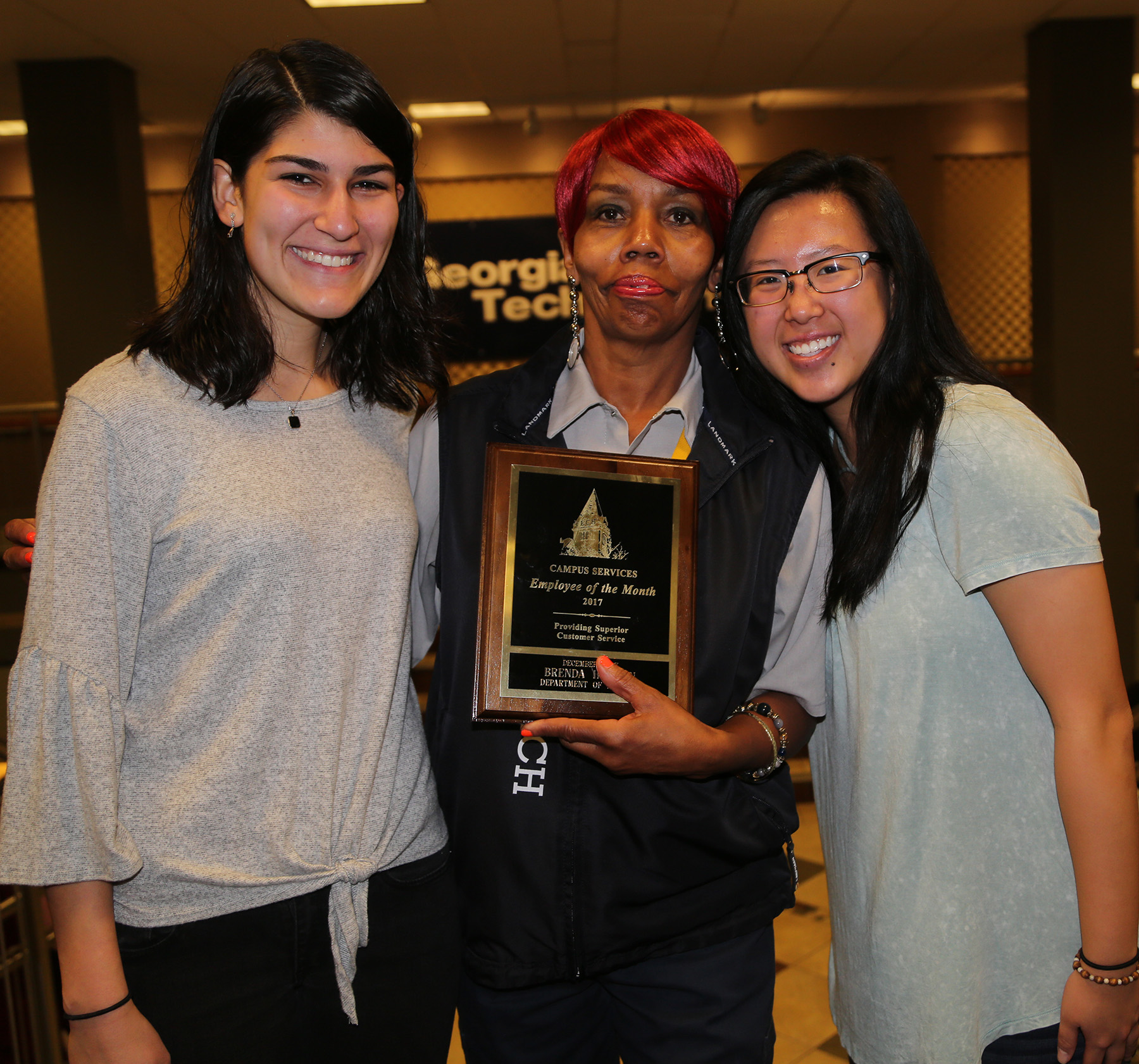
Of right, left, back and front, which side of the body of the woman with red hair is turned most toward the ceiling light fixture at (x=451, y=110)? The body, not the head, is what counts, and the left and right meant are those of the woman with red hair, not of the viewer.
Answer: back

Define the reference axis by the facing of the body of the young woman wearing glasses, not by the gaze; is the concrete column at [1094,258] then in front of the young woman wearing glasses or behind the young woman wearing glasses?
behind

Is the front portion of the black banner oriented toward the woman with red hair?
yes

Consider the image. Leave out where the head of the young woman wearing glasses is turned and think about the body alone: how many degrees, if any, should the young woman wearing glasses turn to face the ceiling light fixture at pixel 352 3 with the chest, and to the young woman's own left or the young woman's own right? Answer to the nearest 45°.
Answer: approximately 90° to the young woman's own right

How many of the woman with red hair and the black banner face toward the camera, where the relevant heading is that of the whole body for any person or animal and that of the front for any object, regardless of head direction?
2

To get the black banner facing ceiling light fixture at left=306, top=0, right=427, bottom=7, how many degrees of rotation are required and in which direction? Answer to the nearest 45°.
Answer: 0° — it already faces it

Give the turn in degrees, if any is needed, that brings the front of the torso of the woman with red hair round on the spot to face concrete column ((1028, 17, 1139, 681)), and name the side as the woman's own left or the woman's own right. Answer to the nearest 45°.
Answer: approximately 135° to the woman's own left
